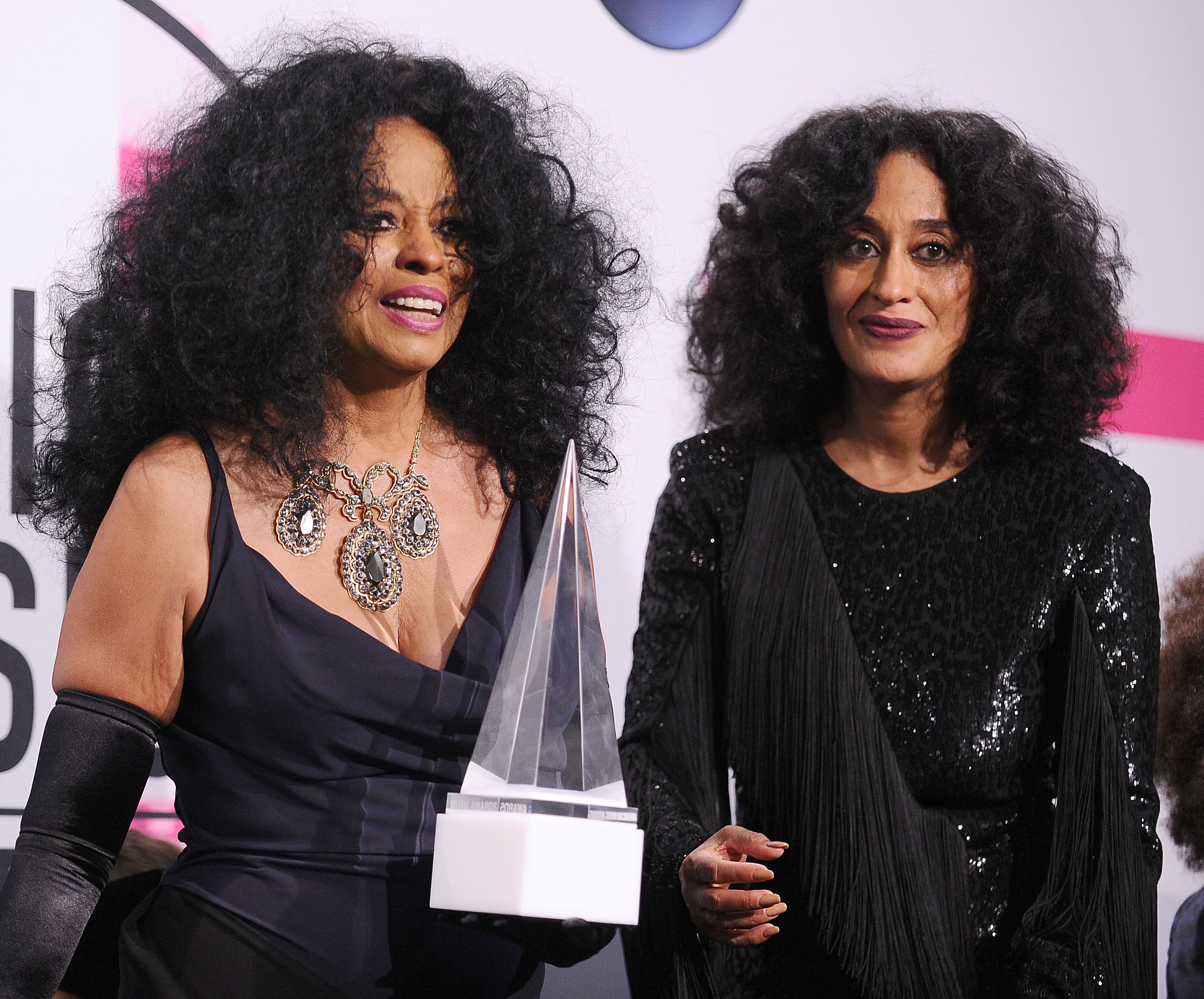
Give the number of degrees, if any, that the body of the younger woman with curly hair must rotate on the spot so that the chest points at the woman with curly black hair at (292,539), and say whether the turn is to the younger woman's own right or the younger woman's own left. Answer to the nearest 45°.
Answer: approximately 45° to the younger woman's own right

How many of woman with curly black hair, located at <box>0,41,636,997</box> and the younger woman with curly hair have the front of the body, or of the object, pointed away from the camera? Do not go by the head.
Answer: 0

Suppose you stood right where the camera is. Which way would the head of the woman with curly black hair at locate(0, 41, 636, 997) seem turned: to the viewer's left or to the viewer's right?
to the viewer's right

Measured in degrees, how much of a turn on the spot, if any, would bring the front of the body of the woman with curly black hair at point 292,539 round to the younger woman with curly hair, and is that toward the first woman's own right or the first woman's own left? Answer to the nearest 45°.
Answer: approximately 45° to the first woman's own left

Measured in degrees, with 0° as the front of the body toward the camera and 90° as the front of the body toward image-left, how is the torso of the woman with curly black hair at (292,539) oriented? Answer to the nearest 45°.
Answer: approximately 315°

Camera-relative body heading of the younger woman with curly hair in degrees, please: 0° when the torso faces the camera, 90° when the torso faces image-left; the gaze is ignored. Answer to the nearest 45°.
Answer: approximately 0°
